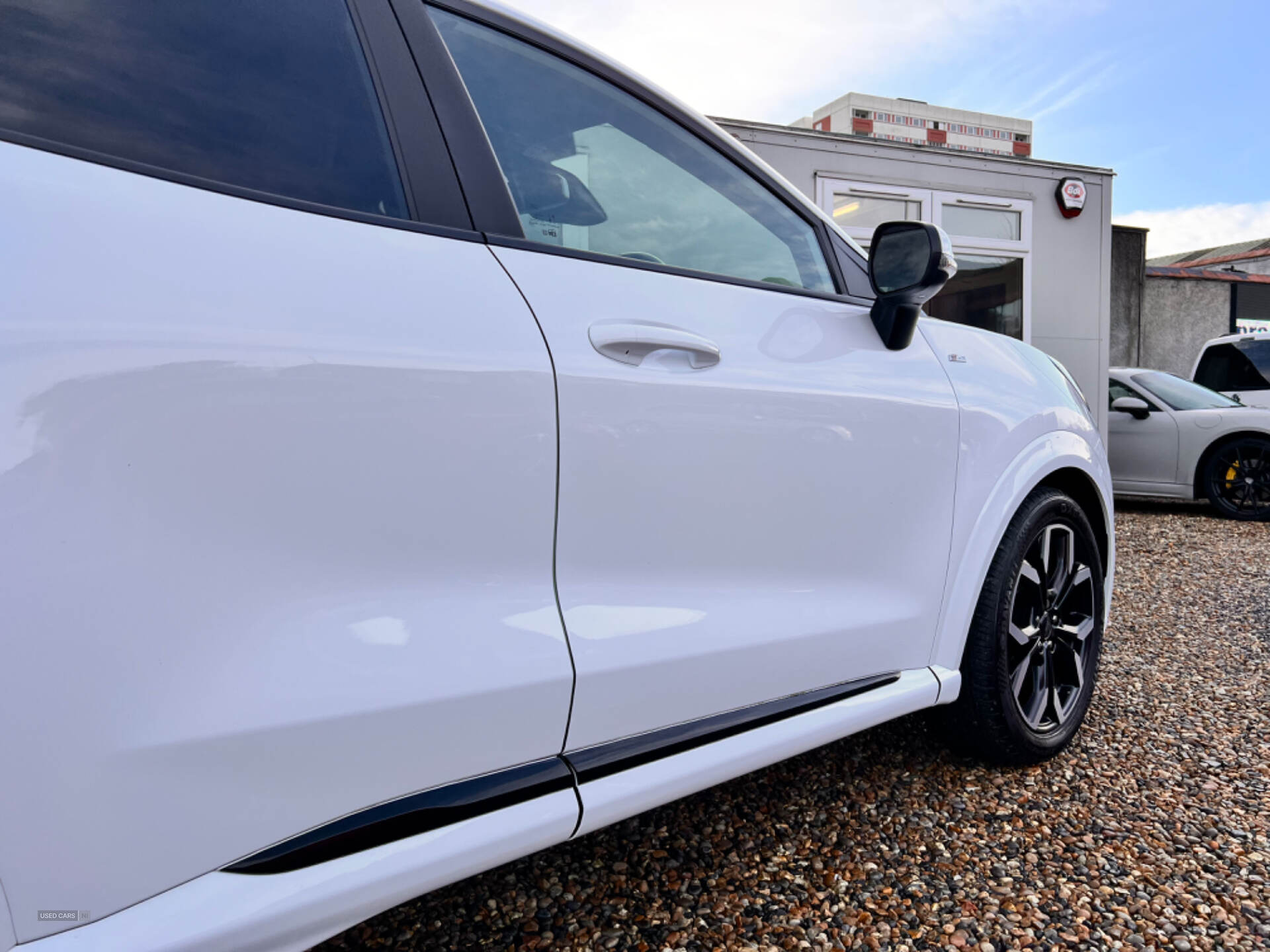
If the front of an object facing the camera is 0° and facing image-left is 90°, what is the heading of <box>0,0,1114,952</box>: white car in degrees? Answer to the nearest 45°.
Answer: approximately 225°

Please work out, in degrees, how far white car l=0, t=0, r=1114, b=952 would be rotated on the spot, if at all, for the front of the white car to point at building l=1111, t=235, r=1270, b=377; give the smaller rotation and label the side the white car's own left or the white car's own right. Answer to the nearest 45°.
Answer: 0° — it already faces it

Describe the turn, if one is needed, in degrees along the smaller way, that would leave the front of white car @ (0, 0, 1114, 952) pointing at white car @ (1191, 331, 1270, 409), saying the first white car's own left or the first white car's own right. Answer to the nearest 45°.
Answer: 0° — it already faces it
